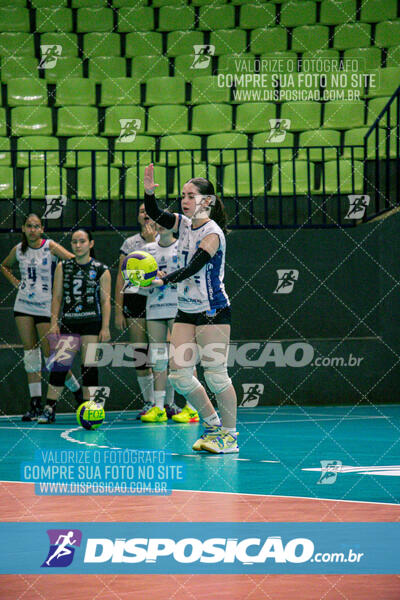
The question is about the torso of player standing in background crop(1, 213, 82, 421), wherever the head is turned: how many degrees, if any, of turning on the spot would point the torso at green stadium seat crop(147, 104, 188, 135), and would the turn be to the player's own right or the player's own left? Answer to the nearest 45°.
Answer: approximately 135° to the player's own left

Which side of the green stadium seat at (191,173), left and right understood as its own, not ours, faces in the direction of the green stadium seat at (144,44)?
back

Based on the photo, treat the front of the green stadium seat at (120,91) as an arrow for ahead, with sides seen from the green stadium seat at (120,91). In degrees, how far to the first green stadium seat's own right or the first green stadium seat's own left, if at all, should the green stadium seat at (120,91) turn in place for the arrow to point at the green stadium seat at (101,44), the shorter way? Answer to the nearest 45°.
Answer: approximately 180°

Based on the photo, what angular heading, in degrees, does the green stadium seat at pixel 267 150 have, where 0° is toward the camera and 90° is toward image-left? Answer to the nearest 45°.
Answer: approximately 0°

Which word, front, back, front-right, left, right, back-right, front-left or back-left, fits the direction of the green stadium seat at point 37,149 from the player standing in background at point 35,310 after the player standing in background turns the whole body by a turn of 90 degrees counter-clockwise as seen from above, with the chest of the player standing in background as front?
left

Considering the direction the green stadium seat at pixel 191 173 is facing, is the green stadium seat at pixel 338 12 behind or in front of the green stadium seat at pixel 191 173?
behind

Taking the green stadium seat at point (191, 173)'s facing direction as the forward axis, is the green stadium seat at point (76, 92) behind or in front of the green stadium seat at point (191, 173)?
behind

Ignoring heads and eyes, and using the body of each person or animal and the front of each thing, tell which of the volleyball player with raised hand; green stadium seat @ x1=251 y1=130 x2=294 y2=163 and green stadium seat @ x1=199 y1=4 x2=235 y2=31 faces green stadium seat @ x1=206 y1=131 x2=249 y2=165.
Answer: green stadium seat @ x1=199 y1=4 x2=235 y2=31
